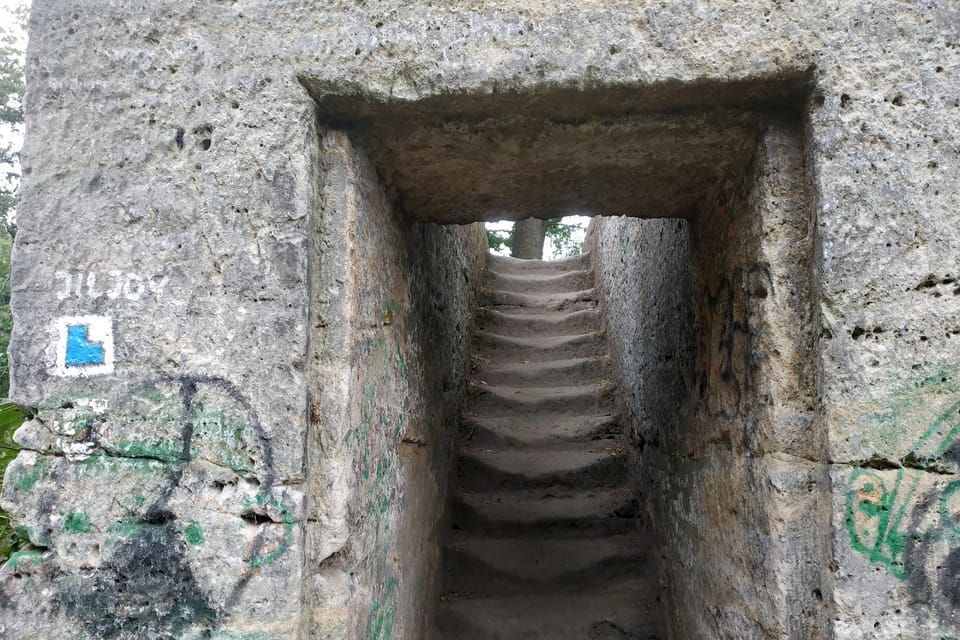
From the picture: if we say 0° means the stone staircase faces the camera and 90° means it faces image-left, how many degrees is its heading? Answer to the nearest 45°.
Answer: approximately 0°
